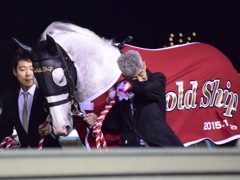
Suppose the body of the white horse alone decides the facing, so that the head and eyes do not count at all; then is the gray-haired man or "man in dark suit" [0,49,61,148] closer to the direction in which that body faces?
the man in dark suit

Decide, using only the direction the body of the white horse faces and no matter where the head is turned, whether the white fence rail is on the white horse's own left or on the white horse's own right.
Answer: on the white horse's own left

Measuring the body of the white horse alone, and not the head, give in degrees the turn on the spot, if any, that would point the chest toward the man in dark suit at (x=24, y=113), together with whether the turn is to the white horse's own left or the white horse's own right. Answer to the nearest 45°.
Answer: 0° — it already faces them

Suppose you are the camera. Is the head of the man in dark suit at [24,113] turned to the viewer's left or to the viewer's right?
to the viewer's right

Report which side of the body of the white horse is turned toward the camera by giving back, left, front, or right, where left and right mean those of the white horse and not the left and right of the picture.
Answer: left
